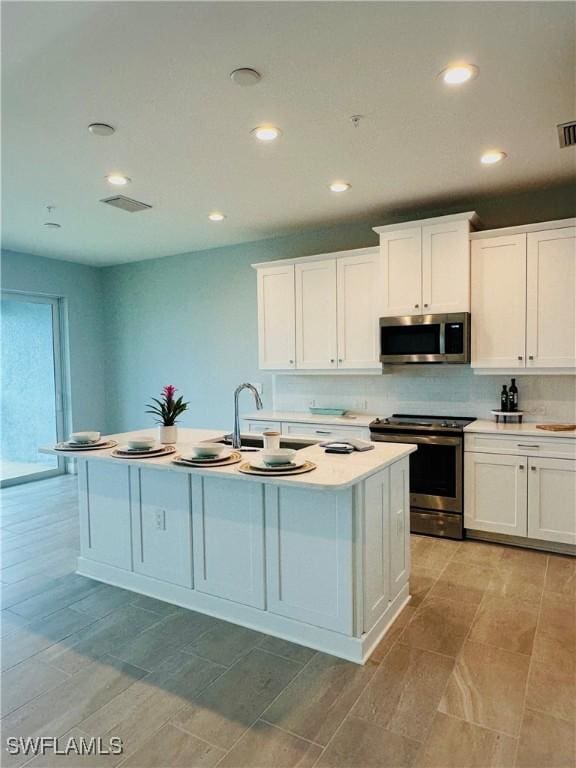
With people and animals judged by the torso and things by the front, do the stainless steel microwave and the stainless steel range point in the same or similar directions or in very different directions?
same or similar directions

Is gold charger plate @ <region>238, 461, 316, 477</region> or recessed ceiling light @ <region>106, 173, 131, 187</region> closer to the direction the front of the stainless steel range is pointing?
the gold charger plate

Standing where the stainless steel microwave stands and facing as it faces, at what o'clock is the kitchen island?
The kitchen island is roughly at 1 o'clock from the stainless steel microwave.

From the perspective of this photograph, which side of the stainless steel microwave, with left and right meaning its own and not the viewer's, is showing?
front

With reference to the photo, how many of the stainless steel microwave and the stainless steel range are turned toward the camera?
2

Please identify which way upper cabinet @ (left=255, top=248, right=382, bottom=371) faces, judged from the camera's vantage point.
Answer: facing the viewer and to the left of the viewer

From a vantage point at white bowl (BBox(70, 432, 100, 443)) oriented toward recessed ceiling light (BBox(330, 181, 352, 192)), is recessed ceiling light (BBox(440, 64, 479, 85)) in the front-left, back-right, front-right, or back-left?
front-right

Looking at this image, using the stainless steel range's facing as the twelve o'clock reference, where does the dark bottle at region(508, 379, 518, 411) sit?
The dark bottle is roughly at 8 o'clock from the stainless steel range.

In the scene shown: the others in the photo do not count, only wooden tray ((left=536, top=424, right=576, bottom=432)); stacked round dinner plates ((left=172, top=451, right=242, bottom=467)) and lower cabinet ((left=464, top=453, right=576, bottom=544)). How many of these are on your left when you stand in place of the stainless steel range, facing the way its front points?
2

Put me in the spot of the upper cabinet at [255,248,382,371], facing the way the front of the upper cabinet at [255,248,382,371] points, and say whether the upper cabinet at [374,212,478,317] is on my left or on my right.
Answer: on my left

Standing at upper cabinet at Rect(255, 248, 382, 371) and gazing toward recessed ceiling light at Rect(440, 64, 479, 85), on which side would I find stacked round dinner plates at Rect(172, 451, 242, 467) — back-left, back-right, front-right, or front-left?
front-right

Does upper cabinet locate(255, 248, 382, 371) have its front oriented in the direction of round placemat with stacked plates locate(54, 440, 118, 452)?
yes

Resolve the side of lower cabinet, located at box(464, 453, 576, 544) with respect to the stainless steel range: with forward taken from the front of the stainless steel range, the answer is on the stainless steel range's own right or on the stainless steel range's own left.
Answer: on the stainless steel range's own left

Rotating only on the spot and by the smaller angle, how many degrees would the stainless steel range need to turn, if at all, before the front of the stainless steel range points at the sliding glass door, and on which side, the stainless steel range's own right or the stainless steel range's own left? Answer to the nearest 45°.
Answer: approximately 90° to the stainless steel range's own right
